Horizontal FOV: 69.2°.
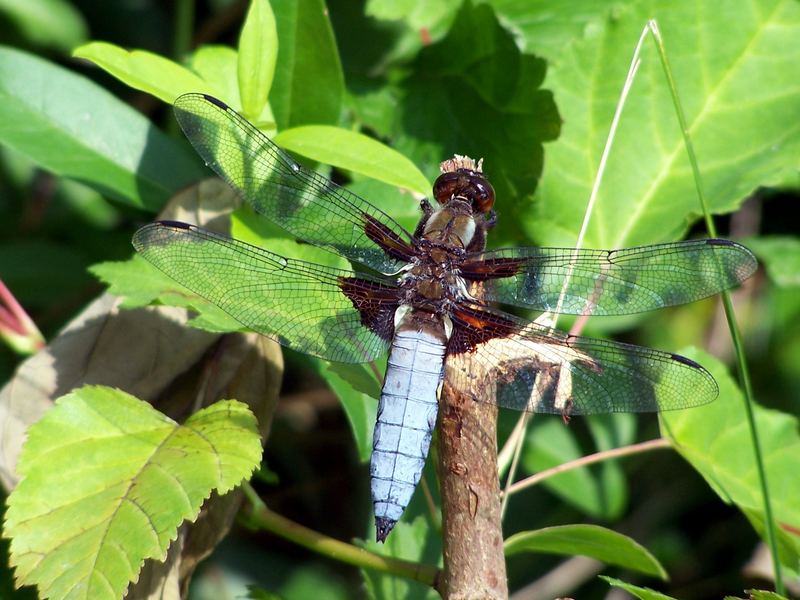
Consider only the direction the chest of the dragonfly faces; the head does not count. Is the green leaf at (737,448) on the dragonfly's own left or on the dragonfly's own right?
on the dragonfly's own right

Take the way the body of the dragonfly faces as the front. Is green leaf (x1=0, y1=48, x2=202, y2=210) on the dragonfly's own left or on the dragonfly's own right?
on the dragonfly's own left

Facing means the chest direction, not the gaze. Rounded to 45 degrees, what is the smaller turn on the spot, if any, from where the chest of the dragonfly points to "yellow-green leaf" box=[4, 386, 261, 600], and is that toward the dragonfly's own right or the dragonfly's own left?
approximately 90° to the dragonfly's own left

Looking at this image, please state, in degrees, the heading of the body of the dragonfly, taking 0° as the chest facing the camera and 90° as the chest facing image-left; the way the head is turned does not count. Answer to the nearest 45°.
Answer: approximately 180°

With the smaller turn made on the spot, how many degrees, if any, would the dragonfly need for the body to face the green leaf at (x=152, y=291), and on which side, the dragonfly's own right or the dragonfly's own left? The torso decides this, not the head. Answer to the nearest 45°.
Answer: approximately 90° to the dragonfly's own left

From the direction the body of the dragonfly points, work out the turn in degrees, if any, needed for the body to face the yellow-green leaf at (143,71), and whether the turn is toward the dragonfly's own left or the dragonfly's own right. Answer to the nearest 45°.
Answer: approximately 90° to the dragonfly's own left
